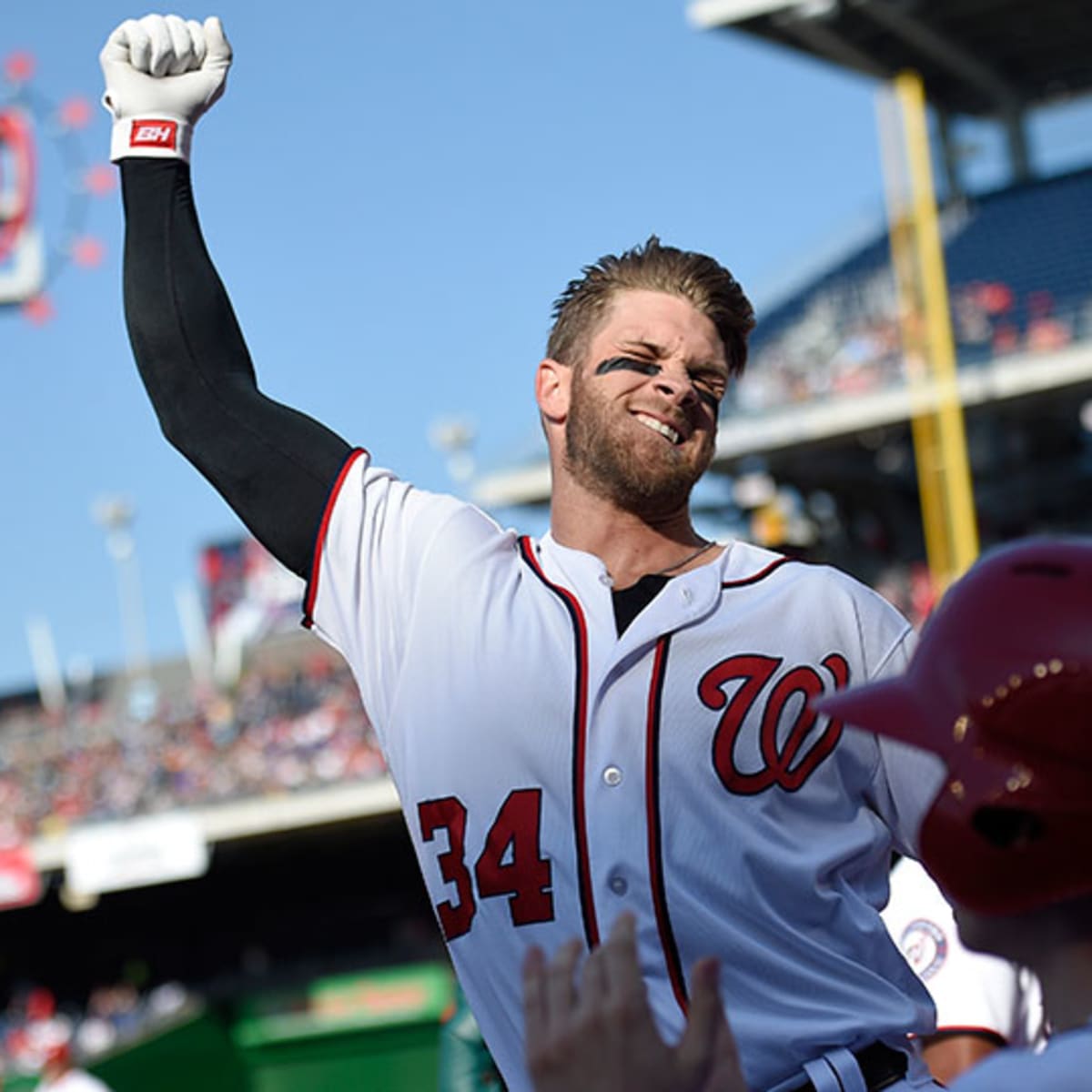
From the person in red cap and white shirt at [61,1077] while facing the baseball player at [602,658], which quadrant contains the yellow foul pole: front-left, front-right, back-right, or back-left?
back-left

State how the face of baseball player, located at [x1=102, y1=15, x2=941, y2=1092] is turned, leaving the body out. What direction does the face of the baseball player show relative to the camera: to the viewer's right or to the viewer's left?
to the viewer's right

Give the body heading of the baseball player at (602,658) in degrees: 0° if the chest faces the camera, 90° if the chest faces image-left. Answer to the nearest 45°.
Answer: approximately 0°

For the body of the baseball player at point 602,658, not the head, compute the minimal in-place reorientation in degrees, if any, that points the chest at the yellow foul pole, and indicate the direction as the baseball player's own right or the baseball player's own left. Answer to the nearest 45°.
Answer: approximately 180°

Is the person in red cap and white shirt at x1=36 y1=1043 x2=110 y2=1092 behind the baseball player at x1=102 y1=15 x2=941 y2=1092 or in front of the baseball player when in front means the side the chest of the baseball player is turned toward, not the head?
behind
